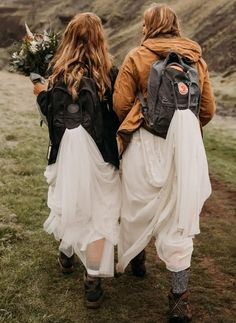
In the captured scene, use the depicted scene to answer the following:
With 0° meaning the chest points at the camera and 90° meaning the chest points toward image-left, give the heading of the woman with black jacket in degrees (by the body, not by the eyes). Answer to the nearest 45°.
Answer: approximately 180°

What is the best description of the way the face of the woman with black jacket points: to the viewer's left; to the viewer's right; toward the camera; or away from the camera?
away from the camera
